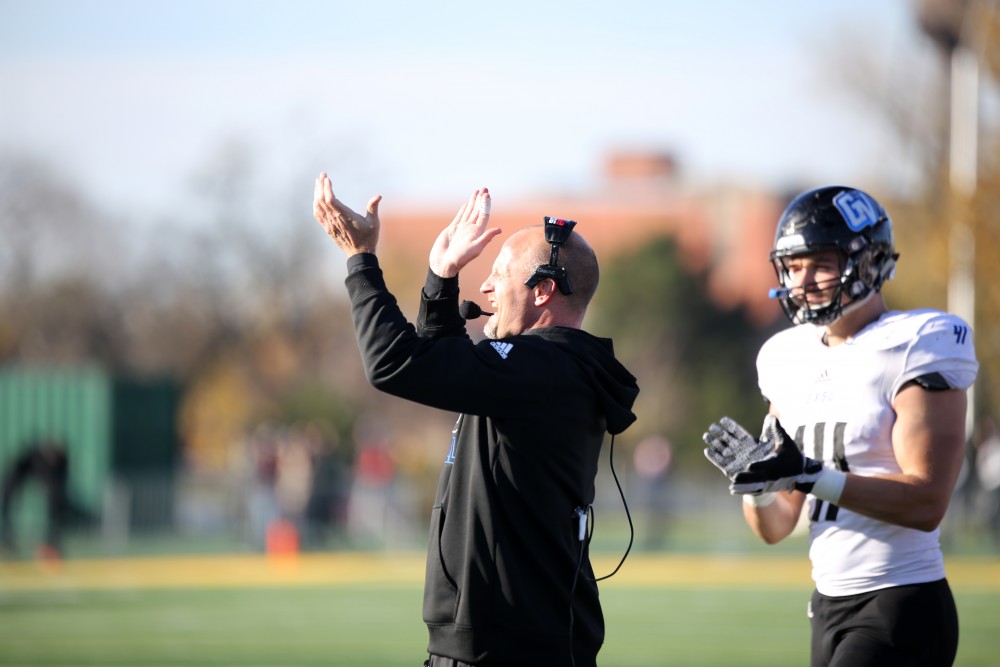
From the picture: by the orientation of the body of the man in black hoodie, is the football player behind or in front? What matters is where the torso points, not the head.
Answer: behind

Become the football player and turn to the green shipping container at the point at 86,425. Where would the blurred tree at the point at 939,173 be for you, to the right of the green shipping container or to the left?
right

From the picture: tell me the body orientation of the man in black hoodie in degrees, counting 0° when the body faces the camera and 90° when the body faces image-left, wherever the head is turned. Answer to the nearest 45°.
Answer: approximately 90°

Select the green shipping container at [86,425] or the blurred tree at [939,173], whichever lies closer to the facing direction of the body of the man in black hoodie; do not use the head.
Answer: the green shipping container

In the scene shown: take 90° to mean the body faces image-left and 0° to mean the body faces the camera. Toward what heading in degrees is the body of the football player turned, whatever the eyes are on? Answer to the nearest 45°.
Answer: approximately 45°

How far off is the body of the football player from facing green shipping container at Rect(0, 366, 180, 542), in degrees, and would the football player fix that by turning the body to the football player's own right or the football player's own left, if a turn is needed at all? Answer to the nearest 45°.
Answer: approximately 90° to the football player's own right

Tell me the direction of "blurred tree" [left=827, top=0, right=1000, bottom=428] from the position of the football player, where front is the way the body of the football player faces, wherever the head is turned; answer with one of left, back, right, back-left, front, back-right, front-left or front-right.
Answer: back-right
